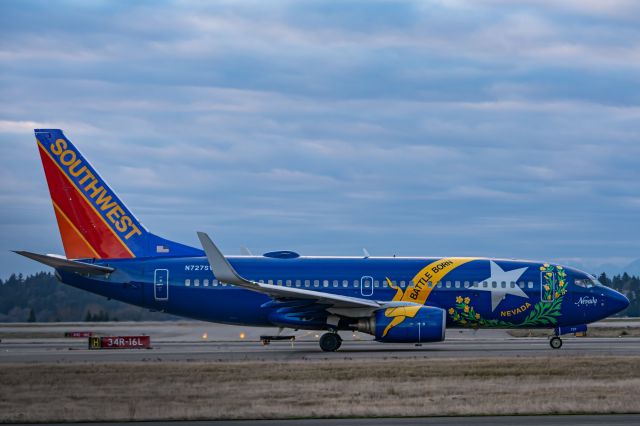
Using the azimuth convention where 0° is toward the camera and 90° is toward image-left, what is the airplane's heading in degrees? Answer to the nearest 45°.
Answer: approximately 270°
